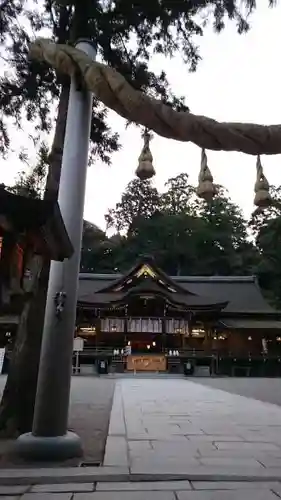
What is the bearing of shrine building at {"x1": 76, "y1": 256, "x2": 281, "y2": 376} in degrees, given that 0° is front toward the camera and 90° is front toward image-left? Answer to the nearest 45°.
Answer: approximately 0°

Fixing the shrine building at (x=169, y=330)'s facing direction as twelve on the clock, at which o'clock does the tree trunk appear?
The tree trunk is roughly at 12 o'clock from the shrine building.
